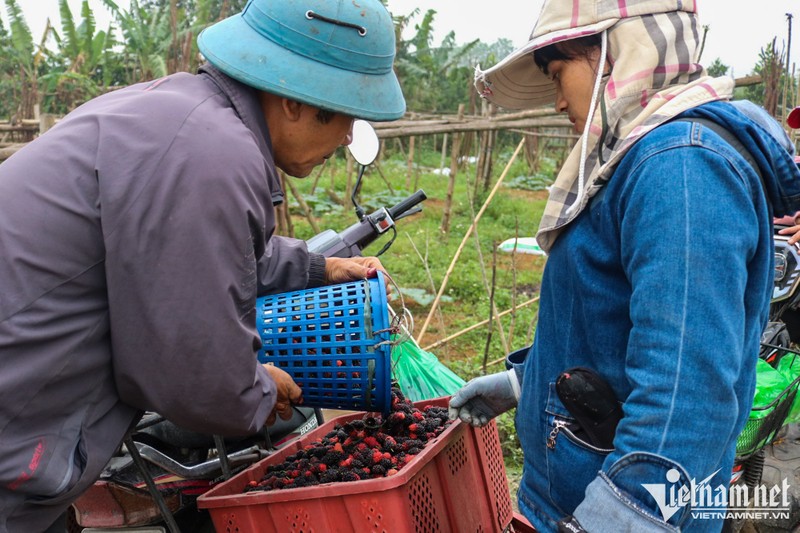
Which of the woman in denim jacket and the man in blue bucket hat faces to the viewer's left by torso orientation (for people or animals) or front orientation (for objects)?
the woman in denim jacket

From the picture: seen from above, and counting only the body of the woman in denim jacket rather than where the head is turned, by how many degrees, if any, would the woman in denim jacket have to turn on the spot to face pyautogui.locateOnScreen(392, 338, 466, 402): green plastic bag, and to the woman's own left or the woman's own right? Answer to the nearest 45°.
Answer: approximately 45° to the woman's own right

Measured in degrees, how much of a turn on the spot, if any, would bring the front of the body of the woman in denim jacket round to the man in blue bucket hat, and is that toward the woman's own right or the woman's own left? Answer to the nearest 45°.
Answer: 0° — they already face them

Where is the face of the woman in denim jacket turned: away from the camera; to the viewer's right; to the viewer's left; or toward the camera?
to the viewer's left

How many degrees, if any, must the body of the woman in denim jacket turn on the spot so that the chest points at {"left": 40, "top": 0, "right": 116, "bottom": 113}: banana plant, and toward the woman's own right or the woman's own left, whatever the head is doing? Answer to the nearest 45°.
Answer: approximately 45° to the woman's own right

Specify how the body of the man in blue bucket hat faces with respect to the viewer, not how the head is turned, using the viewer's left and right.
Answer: facing to the right of the viewer

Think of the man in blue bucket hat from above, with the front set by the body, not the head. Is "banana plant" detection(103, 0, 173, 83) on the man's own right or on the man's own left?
on the man's own left

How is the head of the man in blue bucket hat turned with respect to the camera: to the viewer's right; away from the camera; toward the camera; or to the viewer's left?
to the viewer's right

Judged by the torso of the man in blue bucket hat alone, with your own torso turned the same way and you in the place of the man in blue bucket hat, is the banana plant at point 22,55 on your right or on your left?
on your left

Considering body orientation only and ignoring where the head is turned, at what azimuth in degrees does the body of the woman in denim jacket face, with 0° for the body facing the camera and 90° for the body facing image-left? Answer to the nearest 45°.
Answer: approximately 90°

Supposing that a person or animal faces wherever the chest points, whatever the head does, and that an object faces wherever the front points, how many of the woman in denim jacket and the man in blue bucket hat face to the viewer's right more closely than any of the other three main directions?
1

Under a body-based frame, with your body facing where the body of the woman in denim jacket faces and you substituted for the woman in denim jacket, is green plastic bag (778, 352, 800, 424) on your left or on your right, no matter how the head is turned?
on your right
